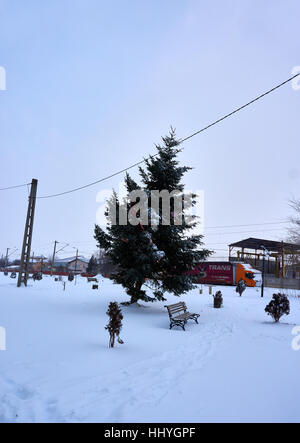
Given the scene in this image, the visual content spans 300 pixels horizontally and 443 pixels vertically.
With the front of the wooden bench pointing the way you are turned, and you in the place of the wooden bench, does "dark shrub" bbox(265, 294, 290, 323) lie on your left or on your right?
on your left

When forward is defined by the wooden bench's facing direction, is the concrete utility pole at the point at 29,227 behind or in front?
behind
